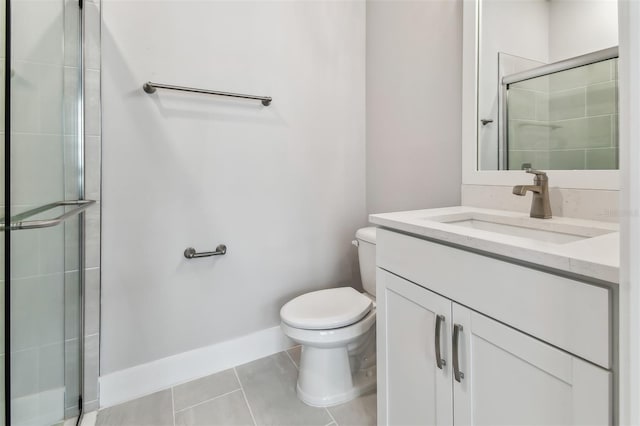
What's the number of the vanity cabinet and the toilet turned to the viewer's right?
0

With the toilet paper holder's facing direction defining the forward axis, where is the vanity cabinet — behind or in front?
in front

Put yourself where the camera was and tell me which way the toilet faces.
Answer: facing the viewer and to the left of the viewer

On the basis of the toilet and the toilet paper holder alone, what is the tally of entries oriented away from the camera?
0

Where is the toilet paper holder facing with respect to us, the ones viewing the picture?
facing the viewer and to the right of the viewer

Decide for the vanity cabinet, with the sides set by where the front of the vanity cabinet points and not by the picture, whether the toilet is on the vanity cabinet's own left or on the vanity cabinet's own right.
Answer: on the vanity cabinet's own right
